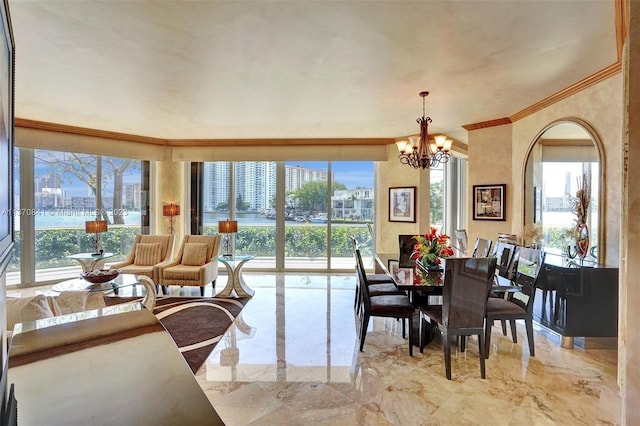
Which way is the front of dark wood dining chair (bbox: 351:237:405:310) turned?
to the viewer's right

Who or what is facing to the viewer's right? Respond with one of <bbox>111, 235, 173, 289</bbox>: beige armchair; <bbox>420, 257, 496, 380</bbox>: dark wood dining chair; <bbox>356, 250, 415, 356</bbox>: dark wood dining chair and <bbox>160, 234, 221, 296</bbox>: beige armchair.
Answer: <bbox>356, 250, 415, 356</bbox>: dark wood dining chair

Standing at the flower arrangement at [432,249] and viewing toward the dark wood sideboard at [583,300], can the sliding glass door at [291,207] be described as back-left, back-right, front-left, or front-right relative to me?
back-left

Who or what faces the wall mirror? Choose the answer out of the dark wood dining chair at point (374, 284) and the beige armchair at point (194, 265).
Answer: the dark wood dining chair

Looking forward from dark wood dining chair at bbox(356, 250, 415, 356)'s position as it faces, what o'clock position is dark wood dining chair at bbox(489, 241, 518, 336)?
dark wood dining chair at bbox(489, 241, 518, 336) is roughly at 11 o'clock from dark wood dining chair at bbox(356, 250, 415, 356).

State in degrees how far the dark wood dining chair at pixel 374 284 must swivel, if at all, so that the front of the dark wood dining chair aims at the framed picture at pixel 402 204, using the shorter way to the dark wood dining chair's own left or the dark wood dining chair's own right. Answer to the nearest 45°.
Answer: approximately 90° to the dark wood dining chair's own left

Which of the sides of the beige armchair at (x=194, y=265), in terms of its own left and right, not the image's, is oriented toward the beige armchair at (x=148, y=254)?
right

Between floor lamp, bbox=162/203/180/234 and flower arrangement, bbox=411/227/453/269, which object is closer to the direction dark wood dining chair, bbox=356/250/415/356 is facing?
the flower arrangement

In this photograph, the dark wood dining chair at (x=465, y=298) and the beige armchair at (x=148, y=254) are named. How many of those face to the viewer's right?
0

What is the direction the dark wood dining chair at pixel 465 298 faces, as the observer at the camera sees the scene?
facing away from the viewer and to the left of the viewer

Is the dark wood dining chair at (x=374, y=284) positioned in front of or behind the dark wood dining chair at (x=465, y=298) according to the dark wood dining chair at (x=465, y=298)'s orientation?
in front

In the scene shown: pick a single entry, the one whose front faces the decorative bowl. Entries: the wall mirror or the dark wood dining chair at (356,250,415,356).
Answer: the wall mirror

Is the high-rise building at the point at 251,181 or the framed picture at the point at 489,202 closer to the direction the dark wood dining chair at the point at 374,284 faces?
the framed picture

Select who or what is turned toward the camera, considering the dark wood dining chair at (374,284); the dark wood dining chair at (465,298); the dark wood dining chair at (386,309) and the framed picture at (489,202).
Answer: the framed picture

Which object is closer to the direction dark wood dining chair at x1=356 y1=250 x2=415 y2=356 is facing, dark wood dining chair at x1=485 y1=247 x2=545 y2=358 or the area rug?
the dark wood dining chair

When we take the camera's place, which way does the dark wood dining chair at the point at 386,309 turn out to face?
facing to the right of the viewer

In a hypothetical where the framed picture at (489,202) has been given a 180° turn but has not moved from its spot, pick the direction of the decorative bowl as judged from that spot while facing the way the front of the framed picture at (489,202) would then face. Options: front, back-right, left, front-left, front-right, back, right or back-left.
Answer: back-left
